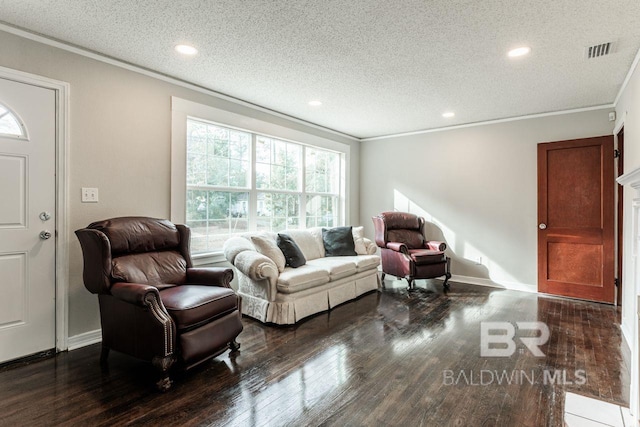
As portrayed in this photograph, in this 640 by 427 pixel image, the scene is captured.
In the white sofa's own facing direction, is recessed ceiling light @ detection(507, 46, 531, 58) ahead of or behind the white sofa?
ahead

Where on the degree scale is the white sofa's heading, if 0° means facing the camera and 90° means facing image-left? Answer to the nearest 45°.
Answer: approximately 315°

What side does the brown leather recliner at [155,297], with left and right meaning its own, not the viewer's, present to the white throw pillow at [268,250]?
left

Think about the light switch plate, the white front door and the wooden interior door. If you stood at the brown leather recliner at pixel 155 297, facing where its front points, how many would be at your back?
2

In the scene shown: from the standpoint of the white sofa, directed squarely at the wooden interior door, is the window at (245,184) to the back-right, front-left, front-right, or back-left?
back-left

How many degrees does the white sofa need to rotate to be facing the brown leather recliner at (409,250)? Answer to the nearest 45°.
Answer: approximately 90° to its left

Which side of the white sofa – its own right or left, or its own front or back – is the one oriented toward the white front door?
right

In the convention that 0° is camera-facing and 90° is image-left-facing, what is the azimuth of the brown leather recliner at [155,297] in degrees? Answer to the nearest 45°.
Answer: approximately 315°

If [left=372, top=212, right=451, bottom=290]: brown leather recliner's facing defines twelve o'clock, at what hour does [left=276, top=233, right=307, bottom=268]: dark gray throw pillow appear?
The dark gray throw pillow is roughly at 3 o'clock from the brown leather recliner.

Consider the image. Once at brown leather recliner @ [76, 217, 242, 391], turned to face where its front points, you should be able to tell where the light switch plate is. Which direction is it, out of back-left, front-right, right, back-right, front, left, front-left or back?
back
